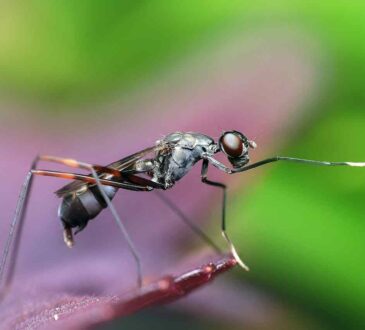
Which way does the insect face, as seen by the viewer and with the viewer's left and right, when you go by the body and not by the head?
facing to the right of the viewer
